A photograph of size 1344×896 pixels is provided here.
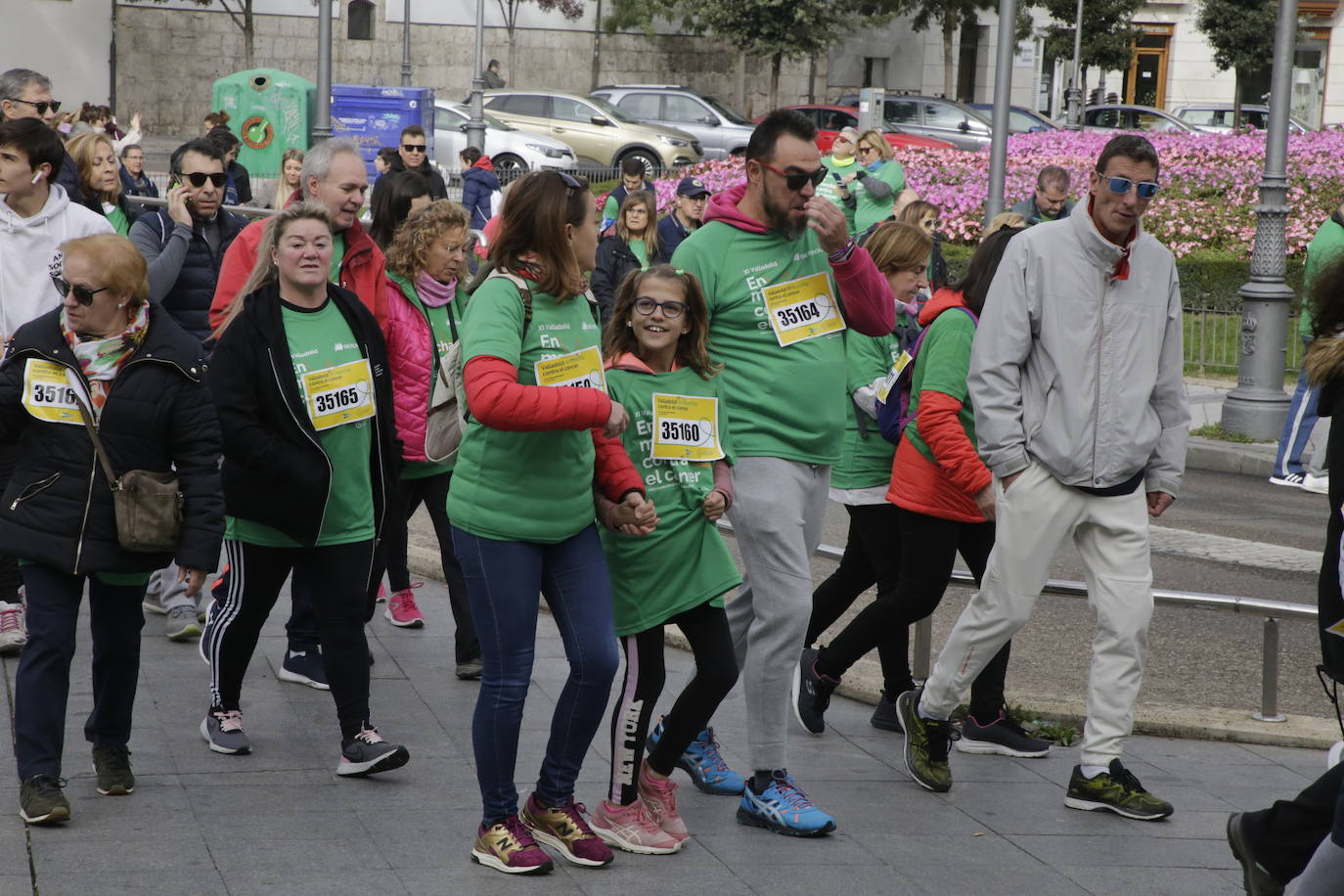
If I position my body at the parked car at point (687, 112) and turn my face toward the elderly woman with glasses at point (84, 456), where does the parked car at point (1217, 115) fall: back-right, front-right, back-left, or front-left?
back-left

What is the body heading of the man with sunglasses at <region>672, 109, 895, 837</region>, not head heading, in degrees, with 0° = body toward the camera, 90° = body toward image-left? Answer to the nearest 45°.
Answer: approximately 315°

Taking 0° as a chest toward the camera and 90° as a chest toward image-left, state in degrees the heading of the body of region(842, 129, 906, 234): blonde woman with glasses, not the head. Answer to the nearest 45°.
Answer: approximately 45°

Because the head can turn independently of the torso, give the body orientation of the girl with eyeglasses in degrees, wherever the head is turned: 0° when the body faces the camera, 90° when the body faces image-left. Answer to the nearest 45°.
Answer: approximately 315°

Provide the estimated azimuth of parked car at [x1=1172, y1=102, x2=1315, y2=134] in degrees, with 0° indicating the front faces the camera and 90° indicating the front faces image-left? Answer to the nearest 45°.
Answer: approximately 270°

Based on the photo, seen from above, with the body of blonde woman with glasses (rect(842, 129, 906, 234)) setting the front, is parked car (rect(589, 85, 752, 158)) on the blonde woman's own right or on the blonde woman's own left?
on the blonde woman's own right

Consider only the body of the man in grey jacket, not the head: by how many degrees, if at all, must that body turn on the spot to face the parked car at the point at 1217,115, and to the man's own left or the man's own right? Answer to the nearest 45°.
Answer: approximately 135° to the man's own left

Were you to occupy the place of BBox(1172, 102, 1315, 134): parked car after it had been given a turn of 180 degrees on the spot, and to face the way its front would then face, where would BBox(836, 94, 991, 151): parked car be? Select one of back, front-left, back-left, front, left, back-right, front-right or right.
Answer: front-left

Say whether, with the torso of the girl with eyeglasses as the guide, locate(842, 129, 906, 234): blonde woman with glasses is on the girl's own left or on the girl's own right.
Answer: on the girl's own left
